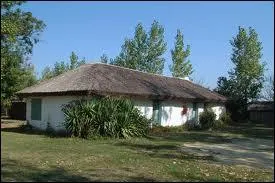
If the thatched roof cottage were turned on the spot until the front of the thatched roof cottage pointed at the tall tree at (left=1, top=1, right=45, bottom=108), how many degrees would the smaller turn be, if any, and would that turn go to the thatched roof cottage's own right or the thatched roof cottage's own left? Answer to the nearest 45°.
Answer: approximately 135° to the thatched roof cottage's own right

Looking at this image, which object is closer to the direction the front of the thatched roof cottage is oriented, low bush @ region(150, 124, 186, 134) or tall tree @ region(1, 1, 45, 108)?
the low bush

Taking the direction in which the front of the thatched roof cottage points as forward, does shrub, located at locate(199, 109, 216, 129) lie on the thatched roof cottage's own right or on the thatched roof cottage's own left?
on the thatched roof cottage's own left

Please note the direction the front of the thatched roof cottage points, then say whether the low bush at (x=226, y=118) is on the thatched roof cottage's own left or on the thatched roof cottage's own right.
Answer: on the thatched roof cottage's own left

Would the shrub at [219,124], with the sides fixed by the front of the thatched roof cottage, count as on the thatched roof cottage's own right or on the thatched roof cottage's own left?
on the thatched roof cottage's own left

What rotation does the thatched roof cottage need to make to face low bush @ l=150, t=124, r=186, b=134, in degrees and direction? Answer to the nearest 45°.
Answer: approximately 45° to its left
